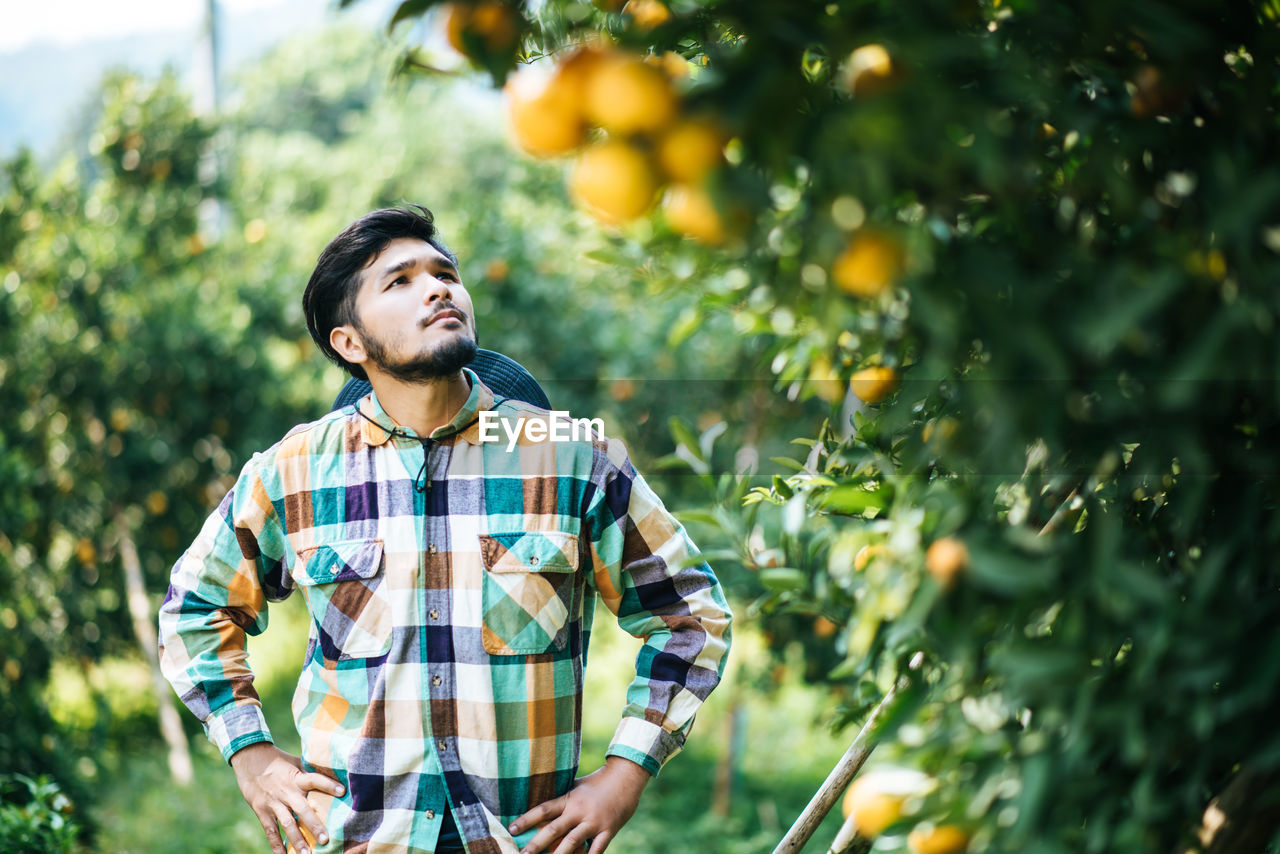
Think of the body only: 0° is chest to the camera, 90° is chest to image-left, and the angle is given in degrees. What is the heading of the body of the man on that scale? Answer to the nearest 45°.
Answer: approximately 0°

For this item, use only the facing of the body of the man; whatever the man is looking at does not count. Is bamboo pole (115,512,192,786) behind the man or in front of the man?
behind

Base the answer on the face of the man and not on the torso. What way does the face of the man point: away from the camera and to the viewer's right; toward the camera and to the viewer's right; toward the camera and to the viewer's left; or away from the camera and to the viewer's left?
toward the camera and to the viewer's right

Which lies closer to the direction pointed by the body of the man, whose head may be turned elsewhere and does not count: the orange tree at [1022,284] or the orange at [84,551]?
the orange tree

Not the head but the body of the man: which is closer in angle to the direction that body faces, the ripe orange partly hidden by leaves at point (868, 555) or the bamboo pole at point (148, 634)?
the ripe orange partly hidden by leaves
